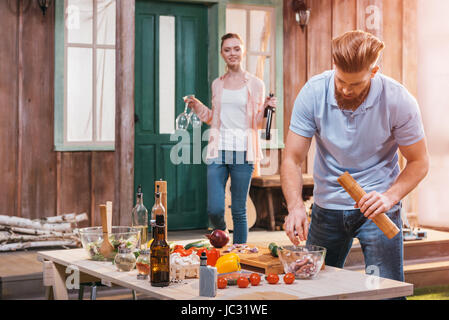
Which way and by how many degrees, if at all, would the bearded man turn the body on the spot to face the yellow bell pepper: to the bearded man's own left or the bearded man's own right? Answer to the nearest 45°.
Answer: approximately 45° to the bearded man's own right

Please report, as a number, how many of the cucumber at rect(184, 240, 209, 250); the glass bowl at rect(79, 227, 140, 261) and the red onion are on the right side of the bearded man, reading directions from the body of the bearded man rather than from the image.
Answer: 3

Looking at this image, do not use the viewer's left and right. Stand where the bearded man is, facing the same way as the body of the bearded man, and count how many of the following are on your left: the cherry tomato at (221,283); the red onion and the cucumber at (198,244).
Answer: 0

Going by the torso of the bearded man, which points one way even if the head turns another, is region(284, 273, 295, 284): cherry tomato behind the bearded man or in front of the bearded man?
in front

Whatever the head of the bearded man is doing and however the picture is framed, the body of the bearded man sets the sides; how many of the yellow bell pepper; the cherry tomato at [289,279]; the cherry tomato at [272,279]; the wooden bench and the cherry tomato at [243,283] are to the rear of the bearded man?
1

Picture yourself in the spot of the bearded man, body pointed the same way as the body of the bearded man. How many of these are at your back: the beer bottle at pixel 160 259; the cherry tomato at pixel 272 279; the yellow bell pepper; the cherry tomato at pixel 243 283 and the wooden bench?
1

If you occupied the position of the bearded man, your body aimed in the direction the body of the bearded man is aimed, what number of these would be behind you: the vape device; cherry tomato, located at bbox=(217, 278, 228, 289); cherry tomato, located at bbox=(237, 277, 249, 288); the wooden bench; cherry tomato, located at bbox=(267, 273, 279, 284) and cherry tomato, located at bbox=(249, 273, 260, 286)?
1

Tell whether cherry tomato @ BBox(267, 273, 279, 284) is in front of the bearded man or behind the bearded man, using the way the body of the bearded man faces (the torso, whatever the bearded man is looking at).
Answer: in front

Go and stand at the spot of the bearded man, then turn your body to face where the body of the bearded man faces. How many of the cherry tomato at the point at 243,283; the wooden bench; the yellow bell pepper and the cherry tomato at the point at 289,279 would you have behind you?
1

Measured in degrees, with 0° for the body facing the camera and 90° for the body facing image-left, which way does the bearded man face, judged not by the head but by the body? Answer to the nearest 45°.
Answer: approximately 0°

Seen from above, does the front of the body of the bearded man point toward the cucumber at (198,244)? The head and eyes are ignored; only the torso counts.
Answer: no

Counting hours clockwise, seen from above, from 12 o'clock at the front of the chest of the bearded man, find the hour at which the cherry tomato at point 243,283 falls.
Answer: The cherry tomato is roughly at 1 o'clock from the bearded man.

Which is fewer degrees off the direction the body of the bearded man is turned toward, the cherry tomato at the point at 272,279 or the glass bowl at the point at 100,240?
the cherry tomato

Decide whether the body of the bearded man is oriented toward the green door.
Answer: no

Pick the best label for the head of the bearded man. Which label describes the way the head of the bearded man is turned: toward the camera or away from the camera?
toward the camera
